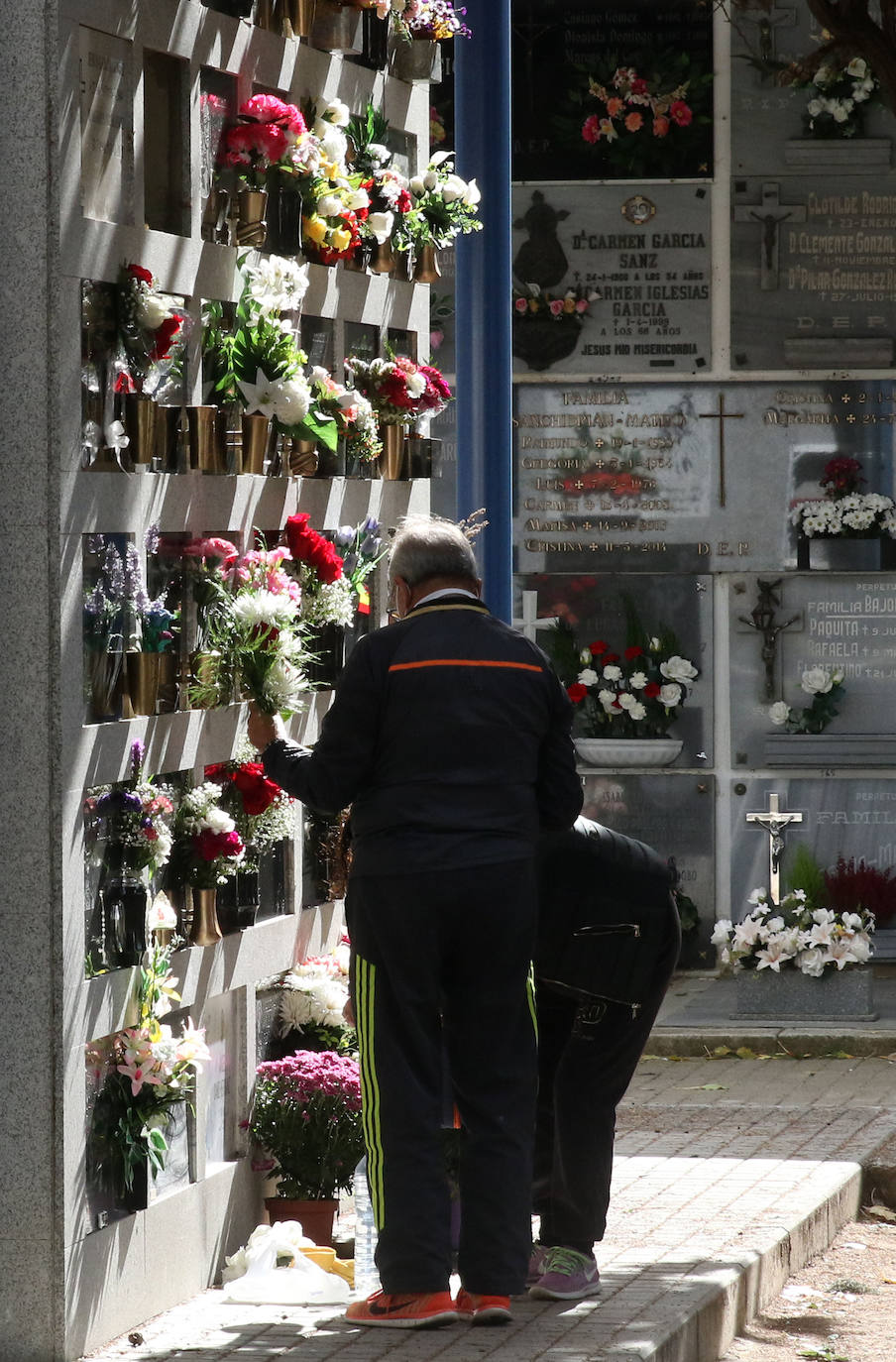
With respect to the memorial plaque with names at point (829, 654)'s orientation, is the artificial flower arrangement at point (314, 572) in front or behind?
in front

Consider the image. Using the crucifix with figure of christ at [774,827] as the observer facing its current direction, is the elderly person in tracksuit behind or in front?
in front

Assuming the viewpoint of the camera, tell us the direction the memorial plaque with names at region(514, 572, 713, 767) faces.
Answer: facing the viewer

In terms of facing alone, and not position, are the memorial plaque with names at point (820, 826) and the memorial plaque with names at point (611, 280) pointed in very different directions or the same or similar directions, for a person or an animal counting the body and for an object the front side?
same or similar directions

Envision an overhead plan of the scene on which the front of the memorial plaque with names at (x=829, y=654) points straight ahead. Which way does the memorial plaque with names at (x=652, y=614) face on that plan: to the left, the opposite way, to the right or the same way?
the same way

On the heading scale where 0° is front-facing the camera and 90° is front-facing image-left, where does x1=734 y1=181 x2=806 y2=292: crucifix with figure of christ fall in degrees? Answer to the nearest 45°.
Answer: approximately 0°

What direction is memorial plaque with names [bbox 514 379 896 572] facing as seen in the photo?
toward the camera

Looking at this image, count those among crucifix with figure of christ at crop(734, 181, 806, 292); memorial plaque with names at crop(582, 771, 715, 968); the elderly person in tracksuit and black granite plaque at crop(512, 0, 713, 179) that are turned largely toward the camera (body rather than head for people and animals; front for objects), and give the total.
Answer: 3

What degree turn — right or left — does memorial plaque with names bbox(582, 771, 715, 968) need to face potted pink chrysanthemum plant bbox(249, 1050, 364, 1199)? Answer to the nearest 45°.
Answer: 0° — it already faces it

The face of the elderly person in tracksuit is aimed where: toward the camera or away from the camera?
away from the camera
